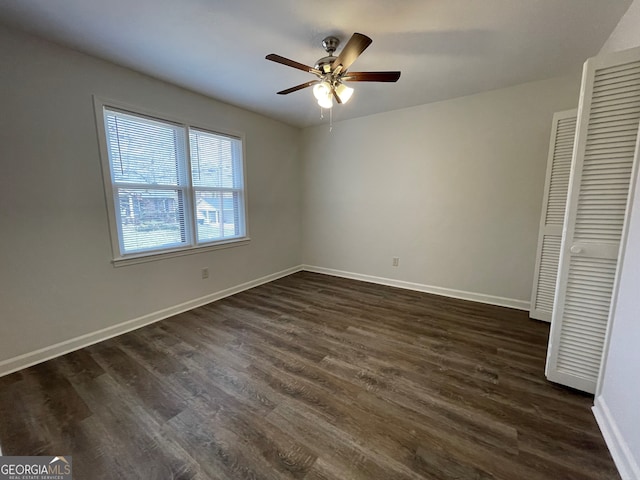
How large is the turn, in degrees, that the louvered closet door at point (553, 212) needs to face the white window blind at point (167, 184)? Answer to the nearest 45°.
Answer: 0° — it already faces it

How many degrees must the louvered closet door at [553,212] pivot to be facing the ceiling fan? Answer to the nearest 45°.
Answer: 0° — it already faces it

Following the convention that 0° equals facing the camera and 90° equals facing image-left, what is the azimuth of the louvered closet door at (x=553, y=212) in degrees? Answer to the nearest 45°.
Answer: approximately 45°

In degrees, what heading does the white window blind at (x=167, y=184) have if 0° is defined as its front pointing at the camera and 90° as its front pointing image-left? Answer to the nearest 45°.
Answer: approximately 315°

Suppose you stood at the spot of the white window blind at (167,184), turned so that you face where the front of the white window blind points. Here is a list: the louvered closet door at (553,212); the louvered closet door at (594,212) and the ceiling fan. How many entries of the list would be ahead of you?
3

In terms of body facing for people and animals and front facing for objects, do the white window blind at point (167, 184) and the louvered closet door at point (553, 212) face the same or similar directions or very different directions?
very different directions

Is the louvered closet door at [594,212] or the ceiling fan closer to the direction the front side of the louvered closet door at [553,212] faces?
the ceiling fan

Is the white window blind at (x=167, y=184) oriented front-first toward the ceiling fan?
yes
